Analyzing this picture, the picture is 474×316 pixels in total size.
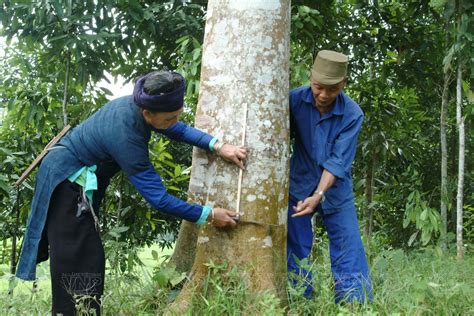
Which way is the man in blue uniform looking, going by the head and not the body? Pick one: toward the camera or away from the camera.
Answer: toward the camera

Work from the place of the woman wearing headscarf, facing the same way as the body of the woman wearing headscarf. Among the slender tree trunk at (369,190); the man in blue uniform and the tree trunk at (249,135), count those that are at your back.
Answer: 0

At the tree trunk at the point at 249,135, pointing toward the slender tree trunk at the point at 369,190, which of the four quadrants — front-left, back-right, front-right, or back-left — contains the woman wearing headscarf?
back-left

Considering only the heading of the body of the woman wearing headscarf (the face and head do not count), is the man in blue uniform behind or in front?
in front

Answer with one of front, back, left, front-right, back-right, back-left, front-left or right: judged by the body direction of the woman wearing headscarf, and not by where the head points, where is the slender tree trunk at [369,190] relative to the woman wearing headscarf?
front-left

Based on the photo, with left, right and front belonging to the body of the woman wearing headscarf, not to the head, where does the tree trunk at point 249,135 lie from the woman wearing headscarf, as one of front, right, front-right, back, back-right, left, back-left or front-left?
front

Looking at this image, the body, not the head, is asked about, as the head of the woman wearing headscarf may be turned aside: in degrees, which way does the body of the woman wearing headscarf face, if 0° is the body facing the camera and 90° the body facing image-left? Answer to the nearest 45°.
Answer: approximately 270°

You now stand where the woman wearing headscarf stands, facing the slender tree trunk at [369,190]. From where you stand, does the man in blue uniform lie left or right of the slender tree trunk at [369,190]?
right
